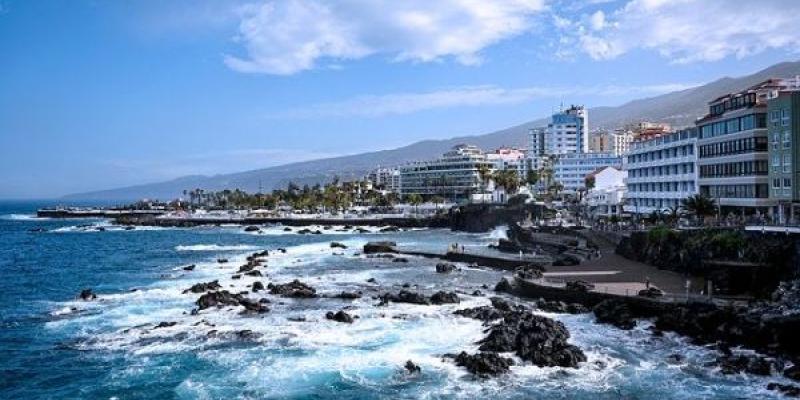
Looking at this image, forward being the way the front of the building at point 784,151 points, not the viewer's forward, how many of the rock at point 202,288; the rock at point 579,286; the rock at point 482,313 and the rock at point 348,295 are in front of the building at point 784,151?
4

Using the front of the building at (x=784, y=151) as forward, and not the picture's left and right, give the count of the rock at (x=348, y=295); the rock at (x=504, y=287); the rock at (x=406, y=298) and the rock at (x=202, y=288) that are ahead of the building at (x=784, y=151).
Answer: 4

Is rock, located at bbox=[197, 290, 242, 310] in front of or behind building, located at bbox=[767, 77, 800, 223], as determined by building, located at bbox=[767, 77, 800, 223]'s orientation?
in front

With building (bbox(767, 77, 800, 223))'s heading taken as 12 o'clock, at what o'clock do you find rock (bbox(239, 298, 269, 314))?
The rock is roughly at 12 o'clock from the building.

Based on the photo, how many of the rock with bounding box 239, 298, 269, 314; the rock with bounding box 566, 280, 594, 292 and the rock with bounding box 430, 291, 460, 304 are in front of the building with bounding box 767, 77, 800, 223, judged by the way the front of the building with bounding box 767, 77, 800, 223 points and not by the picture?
3

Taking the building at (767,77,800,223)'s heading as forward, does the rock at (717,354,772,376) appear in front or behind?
in front

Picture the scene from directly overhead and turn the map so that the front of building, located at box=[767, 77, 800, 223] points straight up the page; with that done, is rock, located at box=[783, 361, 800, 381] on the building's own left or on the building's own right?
on the building's own left

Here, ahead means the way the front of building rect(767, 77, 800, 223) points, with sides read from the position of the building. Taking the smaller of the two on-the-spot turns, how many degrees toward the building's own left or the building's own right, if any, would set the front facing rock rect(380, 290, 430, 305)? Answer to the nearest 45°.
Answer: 0° — it already faces it

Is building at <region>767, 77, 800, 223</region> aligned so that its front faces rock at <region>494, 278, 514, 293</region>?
yes

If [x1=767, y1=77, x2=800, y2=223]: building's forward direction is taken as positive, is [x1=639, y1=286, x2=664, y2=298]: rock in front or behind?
in front

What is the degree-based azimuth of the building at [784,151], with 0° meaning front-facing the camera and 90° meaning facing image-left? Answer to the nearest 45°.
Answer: approximately 45°

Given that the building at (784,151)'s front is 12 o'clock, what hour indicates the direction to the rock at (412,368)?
The rock is roughly at 11 o'clock from the building.

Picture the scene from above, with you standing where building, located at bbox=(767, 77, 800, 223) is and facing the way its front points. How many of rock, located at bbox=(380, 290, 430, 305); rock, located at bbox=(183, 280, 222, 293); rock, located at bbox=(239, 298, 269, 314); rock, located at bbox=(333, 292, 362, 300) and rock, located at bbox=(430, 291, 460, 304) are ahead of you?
5

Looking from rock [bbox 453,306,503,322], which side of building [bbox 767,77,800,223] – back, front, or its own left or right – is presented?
front

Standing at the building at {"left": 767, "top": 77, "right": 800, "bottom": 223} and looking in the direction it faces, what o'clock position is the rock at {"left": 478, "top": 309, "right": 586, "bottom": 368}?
The rock is roughly at 11 o'clock from the building.

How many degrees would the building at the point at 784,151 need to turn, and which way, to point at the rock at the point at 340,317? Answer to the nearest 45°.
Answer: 0° — it already faces it
